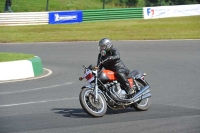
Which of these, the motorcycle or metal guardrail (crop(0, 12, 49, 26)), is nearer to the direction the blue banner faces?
the motorcycle

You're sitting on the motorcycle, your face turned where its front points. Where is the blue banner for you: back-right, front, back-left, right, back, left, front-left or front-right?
back-right

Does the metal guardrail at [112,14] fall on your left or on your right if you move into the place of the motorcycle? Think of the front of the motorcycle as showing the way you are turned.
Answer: on your right

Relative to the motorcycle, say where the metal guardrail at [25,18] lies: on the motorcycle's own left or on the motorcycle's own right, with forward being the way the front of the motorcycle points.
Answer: on the motorcycle's own right

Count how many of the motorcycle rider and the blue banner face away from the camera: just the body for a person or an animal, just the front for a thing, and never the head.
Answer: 0

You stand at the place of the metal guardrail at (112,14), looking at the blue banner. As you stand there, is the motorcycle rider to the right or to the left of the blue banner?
left

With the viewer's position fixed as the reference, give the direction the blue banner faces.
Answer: facing the viewer

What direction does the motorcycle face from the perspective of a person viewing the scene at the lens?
facing the viewer and to the left of the viewer

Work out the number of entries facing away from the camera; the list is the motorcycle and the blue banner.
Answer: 0
